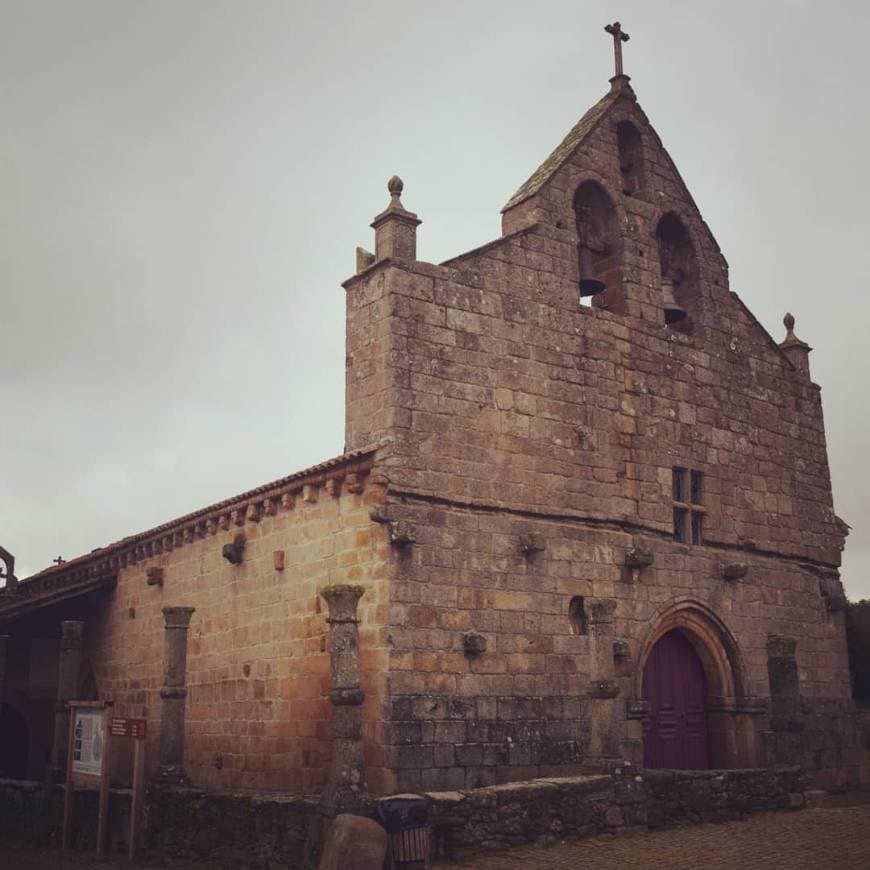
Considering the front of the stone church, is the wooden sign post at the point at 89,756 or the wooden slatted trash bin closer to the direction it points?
the wooden slatted trash bin

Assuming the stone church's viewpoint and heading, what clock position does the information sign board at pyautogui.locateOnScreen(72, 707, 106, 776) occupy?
The information sign board is roughly at 4 o'clock from the stone church.

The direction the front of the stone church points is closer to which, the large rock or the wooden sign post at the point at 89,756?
the large rock

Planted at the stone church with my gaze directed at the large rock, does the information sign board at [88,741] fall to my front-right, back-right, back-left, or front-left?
front-right

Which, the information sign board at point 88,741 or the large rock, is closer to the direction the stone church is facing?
the large rock

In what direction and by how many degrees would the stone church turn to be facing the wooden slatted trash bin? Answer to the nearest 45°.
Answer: approximately 45° to its right
